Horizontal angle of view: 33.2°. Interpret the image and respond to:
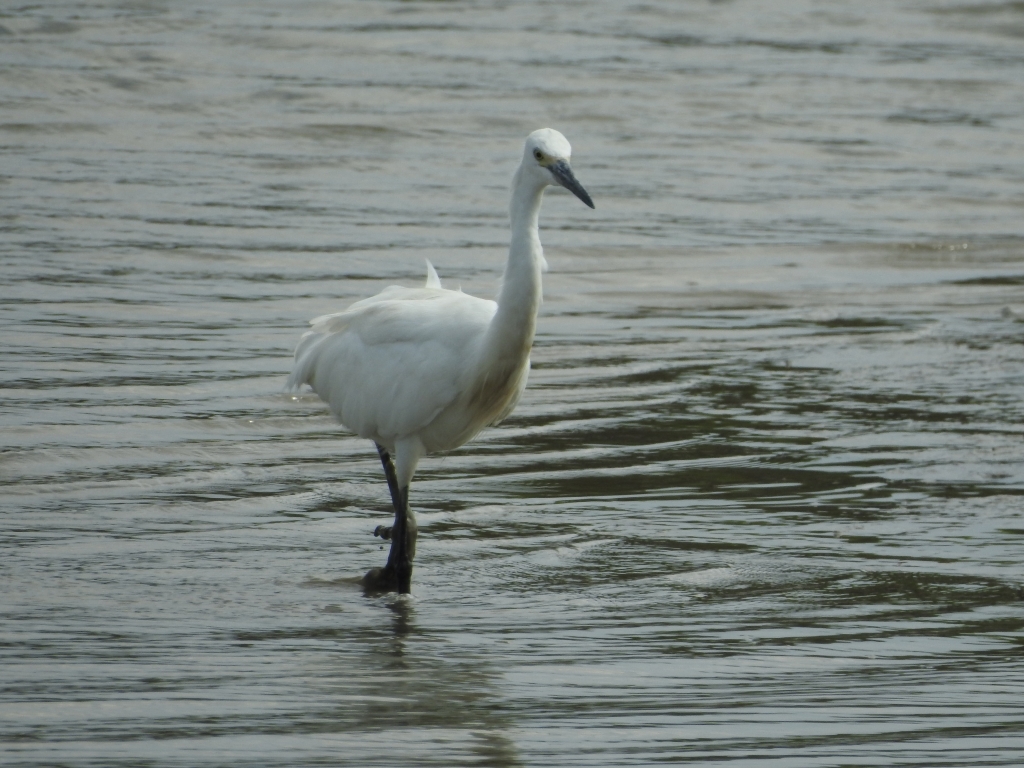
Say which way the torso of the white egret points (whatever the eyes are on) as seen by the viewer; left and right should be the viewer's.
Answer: facing the viewer and to the right of the viewer
